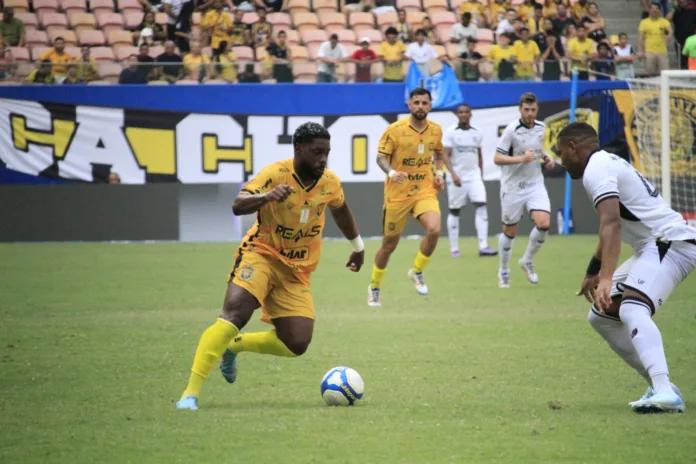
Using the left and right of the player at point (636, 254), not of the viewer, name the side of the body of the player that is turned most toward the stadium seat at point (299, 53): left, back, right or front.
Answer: right

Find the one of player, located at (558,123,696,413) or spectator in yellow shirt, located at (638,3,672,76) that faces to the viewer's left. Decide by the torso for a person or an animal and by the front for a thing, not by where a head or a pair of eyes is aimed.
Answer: the player

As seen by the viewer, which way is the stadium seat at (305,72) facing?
toward the camera

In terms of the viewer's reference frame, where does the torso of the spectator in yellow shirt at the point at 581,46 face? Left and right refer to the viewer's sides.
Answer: facing the viewer

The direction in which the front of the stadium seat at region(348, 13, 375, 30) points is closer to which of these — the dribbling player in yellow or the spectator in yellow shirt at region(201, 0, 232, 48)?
the dribbling player in yellow

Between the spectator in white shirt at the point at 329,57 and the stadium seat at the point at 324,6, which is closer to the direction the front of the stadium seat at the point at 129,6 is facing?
the spectator in white shirt

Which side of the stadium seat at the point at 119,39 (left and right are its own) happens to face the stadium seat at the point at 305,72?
left

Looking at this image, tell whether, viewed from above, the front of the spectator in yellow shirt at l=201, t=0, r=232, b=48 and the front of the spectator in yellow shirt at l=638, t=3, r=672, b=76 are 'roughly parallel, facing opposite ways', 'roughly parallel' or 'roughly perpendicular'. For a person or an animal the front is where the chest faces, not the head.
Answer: roughly parallel

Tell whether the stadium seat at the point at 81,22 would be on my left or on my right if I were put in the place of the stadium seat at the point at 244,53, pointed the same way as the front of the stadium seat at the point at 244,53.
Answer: on my right

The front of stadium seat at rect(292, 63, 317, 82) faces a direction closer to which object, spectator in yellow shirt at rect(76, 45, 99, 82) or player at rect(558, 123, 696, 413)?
the player

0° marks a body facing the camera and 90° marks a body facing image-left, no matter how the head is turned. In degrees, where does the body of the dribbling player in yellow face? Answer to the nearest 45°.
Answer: approximately 315°

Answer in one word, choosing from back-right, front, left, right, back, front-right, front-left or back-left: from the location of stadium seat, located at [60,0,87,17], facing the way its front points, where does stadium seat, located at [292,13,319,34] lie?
left

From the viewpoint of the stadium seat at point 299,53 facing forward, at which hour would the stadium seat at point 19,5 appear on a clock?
the stadium seat at point 19,5 is roughly at 3 o'clock from the stadium seat at point 299,53.

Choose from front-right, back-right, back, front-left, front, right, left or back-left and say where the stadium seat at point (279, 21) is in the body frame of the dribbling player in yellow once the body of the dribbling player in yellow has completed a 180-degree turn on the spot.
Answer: front-right

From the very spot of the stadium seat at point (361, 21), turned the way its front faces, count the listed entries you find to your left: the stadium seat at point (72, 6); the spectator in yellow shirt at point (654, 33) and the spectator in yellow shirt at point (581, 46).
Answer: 2
